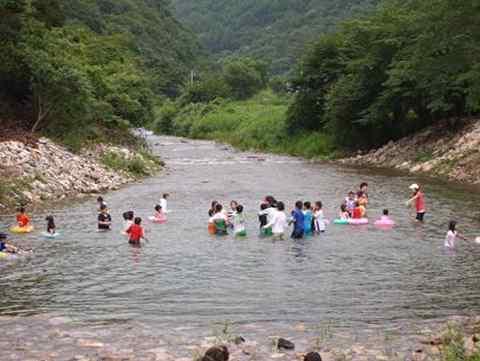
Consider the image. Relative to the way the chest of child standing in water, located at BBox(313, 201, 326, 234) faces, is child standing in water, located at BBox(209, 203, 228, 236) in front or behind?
in front

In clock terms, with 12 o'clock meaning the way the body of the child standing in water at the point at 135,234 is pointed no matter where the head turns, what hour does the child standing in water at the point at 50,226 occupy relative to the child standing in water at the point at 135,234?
the child standing in water at the point at 50,226 is roughly at 10 o'clock from the child standing in water at the point at 135,234.

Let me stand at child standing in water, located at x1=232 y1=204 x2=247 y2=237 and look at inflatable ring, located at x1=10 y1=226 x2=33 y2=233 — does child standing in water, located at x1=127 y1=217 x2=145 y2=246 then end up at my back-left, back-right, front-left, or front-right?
front-left

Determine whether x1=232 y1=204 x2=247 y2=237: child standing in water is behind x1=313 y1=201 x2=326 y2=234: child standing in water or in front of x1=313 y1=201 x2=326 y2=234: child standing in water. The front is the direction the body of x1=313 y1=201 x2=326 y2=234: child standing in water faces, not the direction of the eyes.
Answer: in front

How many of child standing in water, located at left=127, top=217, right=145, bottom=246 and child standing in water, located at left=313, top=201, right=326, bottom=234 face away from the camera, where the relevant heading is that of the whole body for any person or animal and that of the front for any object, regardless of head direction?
1

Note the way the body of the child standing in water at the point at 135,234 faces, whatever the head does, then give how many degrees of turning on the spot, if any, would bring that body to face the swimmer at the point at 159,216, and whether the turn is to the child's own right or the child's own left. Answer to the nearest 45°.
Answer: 0° — they already face them

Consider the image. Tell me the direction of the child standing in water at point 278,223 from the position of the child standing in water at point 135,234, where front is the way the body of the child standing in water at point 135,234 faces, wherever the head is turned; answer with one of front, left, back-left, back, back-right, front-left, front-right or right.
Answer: right

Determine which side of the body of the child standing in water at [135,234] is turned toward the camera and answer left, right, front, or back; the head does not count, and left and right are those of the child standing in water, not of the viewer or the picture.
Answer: back

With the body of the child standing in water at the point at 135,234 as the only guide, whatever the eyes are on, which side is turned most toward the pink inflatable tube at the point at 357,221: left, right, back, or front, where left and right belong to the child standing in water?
right

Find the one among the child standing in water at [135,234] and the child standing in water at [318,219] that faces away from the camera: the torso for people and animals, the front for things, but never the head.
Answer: the child standing in water at [135,234]
